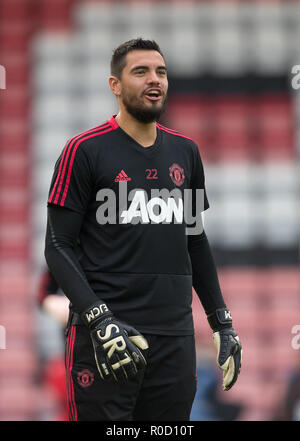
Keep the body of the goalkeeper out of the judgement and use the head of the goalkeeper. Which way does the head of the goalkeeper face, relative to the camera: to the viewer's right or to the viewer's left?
to the viewer's right

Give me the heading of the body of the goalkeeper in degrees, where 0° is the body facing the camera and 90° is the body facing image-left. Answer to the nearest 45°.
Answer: approximately 315°
